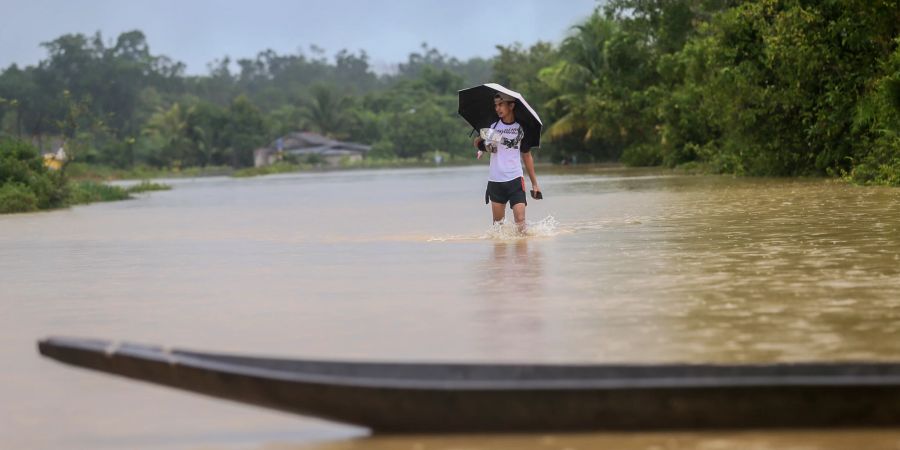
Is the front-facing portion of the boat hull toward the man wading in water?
no

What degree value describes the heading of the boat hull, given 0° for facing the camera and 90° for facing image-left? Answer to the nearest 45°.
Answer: approximately 90°

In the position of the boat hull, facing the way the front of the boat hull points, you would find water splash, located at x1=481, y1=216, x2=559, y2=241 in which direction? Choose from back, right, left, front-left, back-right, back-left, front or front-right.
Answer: right

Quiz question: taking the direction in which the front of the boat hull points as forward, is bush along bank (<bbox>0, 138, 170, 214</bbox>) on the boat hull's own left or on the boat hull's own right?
on the boat hull's own right

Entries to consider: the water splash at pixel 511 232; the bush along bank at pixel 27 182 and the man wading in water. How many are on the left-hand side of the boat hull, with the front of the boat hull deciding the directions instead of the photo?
0
